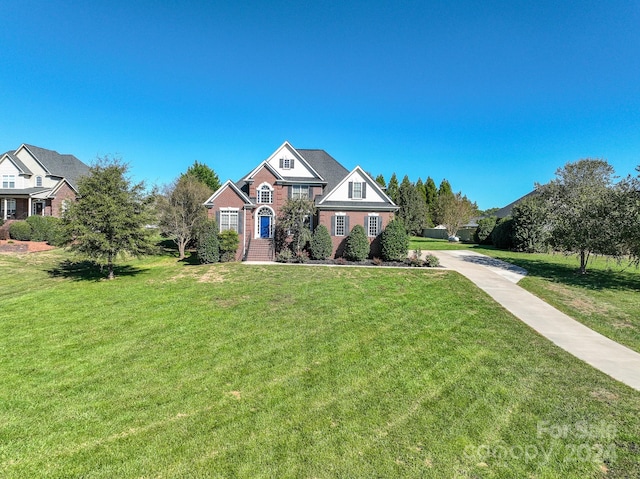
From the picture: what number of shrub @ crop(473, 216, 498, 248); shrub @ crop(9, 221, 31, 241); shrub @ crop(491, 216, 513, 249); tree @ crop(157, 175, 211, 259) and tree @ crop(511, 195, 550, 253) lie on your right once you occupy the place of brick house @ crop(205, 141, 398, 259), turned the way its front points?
2

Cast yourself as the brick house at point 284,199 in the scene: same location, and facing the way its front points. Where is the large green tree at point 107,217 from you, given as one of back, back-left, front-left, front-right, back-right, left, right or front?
front-right

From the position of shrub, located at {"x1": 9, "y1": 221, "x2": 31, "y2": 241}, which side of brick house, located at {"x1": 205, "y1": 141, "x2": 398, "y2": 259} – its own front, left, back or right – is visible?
right

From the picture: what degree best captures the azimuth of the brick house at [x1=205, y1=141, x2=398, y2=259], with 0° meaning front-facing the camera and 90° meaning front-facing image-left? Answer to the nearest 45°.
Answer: approximately 0°

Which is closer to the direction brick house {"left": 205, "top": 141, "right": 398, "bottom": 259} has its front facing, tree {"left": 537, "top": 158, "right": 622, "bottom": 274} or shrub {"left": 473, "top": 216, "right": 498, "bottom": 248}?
the tree

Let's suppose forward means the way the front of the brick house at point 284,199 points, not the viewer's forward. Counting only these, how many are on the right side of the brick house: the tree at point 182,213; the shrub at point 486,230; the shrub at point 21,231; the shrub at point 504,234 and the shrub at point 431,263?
2

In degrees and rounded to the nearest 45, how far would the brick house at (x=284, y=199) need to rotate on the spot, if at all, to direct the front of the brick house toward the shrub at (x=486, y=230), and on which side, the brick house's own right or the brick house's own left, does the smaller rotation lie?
approximately 135° to the brick house's own left

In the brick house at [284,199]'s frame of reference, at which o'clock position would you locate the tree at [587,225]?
The tree is roughly at 10 o'clock from the brick house.

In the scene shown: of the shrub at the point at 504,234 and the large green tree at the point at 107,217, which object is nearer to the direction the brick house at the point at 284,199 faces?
the large green tree

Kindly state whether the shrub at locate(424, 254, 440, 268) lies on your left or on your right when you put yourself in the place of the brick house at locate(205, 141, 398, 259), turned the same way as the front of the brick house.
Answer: on your left

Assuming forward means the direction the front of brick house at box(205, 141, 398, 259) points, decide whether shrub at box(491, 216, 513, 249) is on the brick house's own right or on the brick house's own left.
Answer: on the brick house's own left

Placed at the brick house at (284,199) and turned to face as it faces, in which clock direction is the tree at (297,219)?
The tree is roughly at 11 o'clock from the brick house.
